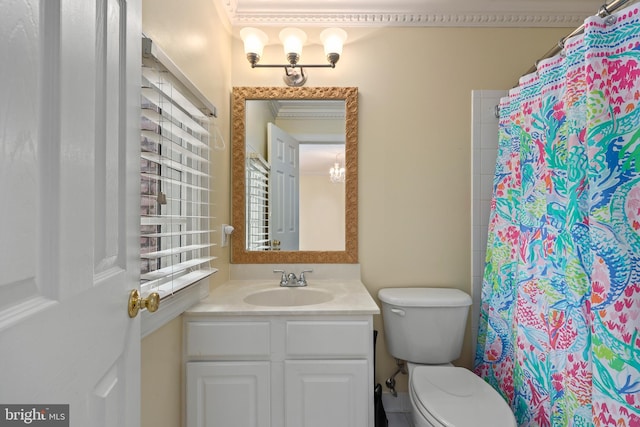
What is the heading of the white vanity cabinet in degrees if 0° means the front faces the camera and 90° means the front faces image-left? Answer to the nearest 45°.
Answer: approximately 0°

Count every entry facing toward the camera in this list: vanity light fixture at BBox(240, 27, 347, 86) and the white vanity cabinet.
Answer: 2

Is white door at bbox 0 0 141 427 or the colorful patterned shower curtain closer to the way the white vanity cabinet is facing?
the white door

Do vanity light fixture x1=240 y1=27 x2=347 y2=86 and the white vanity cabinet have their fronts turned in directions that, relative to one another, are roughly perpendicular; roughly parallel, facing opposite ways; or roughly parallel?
roughly parallel

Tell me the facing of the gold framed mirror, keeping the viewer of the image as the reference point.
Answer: facing the viewer

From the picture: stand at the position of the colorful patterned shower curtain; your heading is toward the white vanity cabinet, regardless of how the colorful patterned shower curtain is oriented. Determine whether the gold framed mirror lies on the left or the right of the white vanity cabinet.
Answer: right

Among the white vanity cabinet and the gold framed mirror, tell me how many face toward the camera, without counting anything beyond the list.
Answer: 2

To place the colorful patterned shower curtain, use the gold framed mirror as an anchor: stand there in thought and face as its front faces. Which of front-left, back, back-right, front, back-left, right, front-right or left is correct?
front-left

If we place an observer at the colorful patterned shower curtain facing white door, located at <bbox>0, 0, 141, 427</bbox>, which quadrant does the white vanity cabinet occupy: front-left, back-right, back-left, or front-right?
front-right

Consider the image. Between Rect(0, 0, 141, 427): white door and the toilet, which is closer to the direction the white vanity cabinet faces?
the white door
